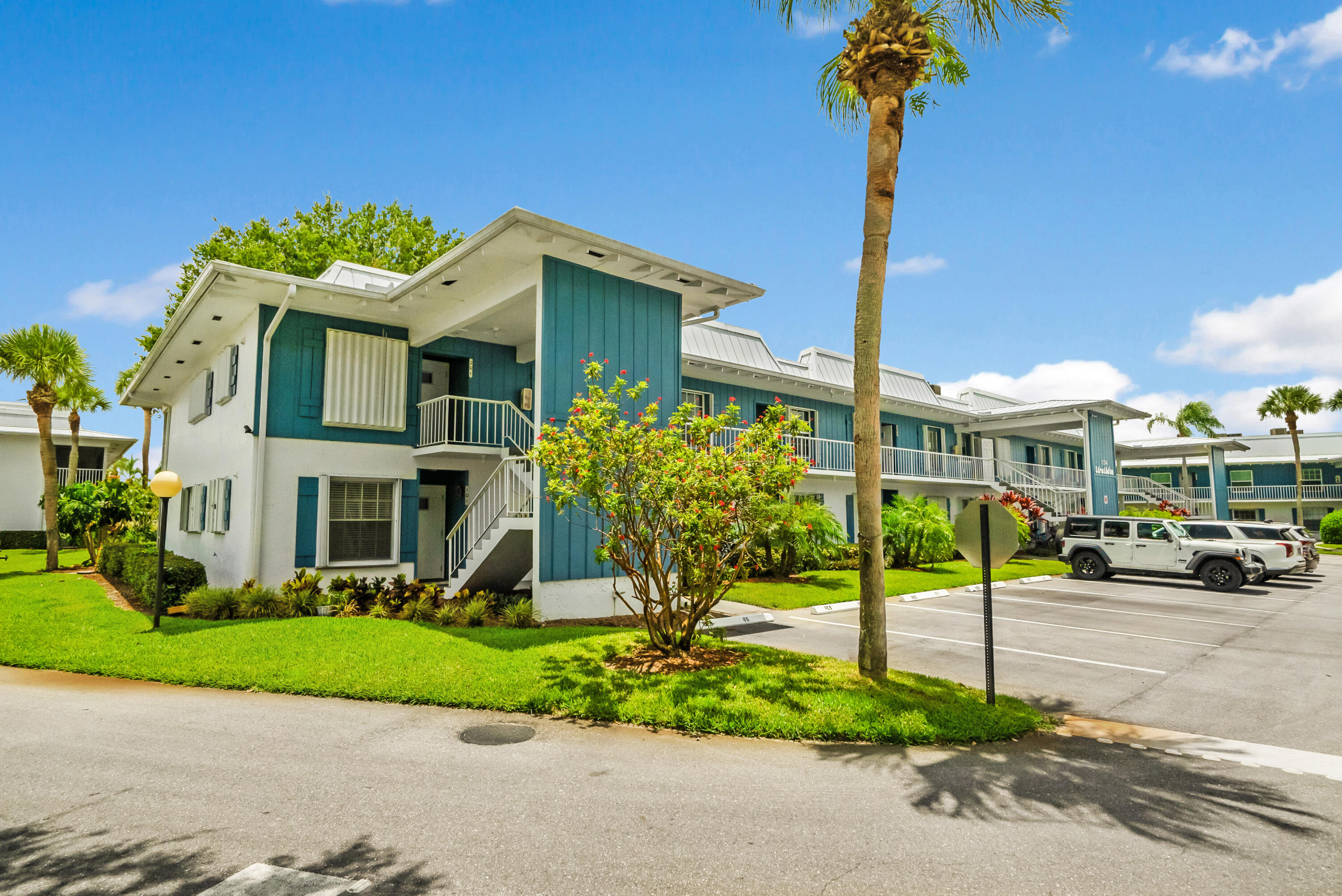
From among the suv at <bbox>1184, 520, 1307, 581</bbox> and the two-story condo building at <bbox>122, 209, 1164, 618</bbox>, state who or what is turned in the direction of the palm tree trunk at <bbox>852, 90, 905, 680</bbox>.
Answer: the two-story condo building

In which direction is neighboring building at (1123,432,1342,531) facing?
toward the camera

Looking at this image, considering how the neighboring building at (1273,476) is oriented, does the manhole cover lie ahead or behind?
ahead

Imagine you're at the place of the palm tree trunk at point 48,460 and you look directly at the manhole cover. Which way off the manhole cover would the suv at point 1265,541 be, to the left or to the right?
left

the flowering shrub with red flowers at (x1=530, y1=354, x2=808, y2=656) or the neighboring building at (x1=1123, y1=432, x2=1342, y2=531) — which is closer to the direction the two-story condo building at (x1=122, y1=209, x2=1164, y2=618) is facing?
the flowering shrub with red flowers

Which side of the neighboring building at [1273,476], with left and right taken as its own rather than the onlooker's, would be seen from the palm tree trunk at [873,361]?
front

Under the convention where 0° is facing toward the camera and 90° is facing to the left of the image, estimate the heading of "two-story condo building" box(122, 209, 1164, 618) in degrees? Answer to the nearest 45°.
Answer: approximately 315°

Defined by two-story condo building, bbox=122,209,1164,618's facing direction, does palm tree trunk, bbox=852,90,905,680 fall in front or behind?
in front

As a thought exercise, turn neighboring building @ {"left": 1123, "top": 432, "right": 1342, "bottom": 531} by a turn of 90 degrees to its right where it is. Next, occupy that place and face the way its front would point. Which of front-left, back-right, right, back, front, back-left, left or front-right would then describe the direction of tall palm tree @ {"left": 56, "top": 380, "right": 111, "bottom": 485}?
front-left

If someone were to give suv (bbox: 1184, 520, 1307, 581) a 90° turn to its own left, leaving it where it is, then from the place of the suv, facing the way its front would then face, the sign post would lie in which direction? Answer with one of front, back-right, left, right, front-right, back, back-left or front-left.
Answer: front-left

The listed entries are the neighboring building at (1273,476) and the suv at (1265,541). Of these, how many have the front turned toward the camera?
1

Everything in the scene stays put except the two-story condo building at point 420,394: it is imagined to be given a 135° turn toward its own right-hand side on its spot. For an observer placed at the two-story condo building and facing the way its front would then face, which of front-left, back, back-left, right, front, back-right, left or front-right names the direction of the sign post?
back-left

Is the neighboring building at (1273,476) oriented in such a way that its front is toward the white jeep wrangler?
yes

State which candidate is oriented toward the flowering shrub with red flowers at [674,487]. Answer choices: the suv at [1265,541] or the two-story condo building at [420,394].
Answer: the two-story condo building

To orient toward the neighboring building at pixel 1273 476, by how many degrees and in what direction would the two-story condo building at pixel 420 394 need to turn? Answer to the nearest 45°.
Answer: approximately 90° to its left
